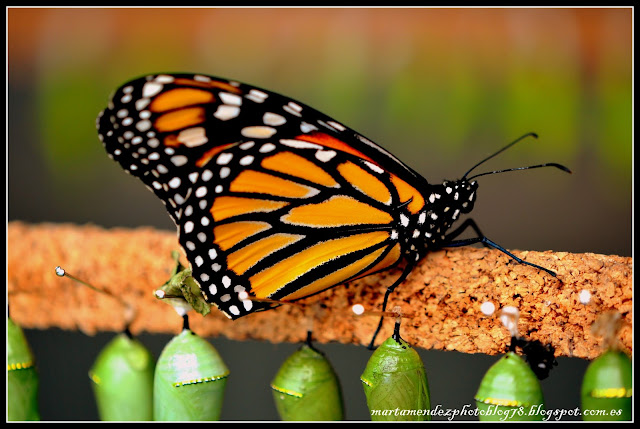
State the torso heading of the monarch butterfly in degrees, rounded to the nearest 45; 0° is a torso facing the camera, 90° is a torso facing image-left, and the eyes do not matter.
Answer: approximately 270°
